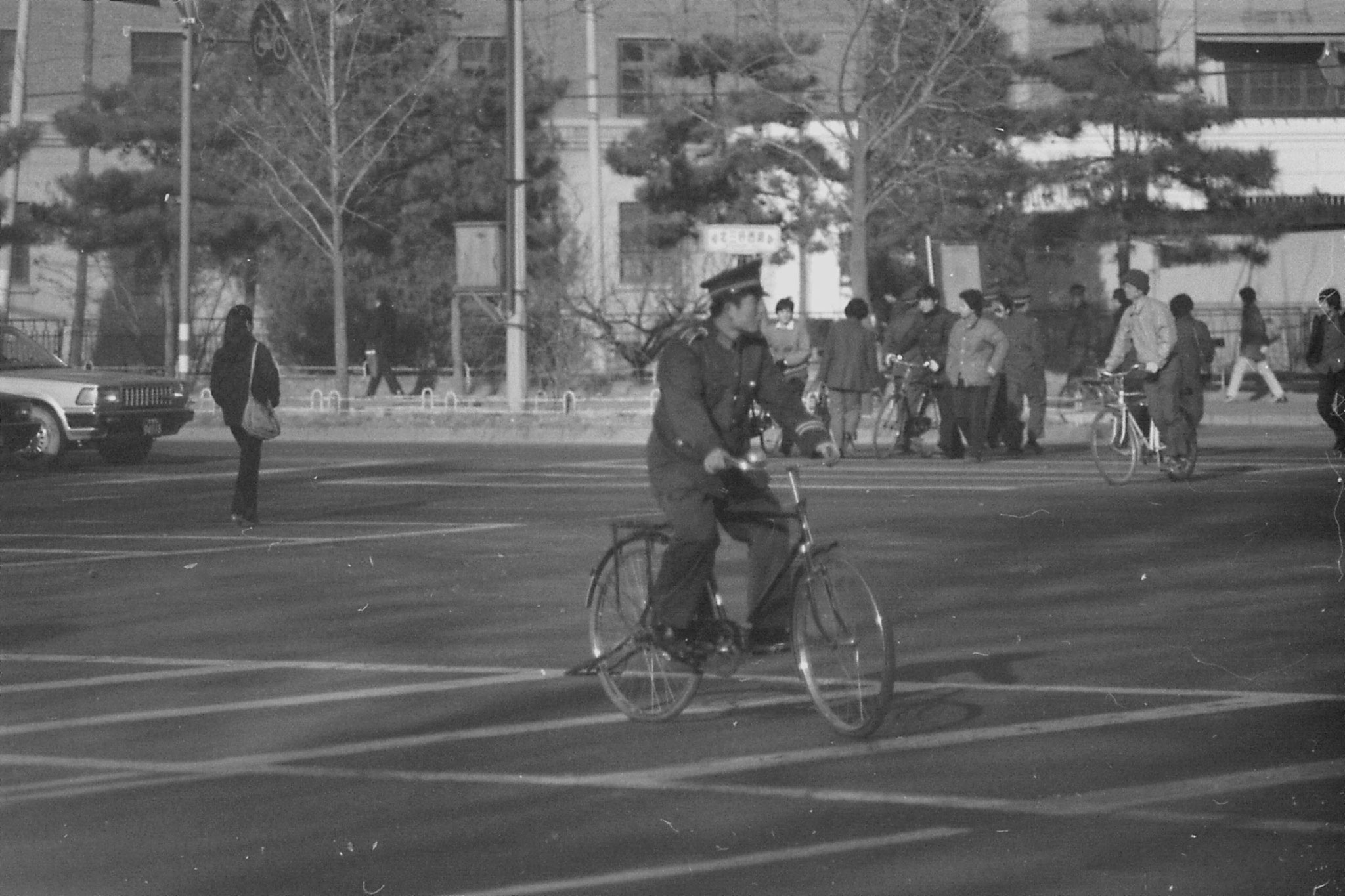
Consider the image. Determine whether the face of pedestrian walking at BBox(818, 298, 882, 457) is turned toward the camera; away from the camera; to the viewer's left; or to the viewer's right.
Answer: away from the camera

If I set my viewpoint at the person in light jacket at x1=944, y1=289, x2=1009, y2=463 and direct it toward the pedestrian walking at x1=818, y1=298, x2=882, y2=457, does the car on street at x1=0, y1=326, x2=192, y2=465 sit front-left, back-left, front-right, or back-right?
front-left

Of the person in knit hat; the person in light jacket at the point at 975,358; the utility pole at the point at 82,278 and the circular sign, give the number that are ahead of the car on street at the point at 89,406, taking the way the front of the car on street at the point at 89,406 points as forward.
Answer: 2

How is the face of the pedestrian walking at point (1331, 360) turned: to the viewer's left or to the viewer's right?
to the viewer's left

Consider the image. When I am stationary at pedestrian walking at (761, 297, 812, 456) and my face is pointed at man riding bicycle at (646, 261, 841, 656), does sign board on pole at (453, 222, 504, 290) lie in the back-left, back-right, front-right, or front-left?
back-right

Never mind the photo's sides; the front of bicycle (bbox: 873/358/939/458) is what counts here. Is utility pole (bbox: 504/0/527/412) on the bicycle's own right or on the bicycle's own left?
on the bicycle's own right

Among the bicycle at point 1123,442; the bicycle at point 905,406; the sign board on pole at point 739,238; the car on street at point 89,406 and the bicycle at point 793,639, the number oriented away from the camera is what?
0

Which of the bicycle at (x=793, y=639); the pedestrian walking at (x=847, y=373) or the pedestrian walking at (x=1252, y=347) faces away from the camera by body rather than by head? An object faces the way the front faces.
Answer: the pedestrian walking at (x=847, y=373)

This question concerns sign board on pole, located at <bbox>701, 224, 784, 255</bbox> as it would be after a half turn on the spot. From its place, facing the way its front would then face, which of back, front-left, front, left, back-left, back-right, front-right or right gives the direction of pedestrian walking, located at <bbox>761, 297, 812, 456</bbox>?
back

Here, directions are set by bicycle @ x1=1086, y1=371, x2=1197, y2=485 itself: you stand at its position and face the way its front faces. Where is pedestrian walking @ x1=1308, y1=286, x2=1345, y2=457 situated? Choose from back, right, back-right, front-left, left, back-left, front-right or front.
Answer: back

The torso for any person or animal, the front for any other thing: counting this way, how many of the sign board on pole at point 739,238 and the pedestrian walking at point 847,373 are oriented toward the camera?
1

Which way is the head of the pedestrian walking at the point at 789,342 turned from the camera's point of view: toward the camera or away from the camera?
toward the camera

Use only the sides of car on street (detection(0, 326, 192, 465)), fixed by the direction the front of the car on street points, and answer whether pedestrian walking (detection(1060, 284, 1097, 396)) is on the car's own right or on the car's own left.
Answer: on the car's own left

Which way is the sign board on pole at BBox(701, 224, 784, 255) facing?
toward the camera

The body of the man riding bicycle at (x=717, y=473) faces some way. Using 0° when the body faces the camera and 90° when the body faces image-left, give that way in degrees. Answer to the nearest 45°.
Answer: approximately 315°
